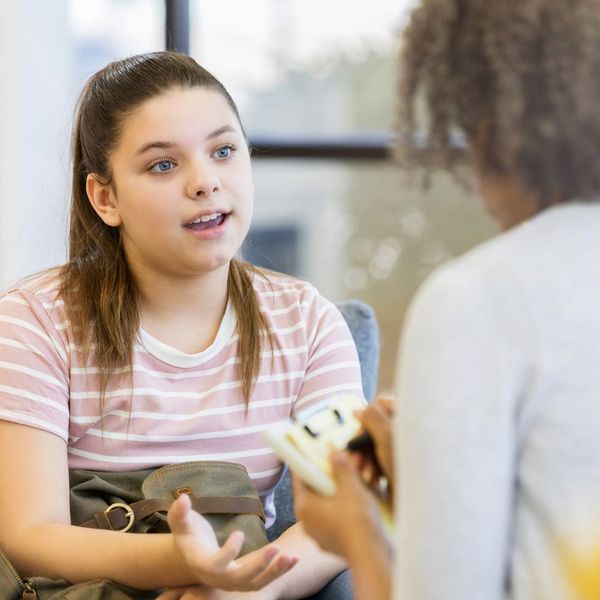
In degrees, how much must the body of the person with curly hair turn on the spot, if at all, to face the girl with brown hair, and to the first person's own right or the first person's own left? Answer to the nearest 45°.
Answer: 0° — they already face them

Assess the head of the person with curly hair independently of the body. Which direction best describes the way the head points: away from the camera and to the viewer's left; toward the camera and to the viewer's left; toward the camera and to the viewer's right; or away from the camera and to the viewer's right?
away from the camera and to the viewer's left

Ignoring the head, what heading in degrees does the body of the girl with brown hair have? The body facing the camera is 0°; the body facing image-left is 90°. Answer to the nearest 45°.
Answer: approximately 315°

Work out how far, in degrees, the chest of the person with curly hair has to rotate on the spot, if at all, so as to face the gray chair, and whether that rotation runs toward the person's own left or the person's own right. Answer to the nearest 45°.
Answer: approximately 45° to the person's own right

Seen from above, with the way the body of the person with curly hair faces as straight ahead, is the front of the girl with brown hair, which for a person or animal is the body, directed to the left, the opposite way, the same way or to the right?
the opposite way

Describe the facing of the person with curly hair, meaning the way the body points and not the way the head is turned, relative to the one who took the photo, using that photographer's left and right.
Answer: facing away from the viewer and to the left of the viewer

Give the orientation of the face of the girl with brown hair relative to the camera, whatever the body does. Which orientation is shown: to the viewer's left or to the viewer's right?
to the viewer's right
